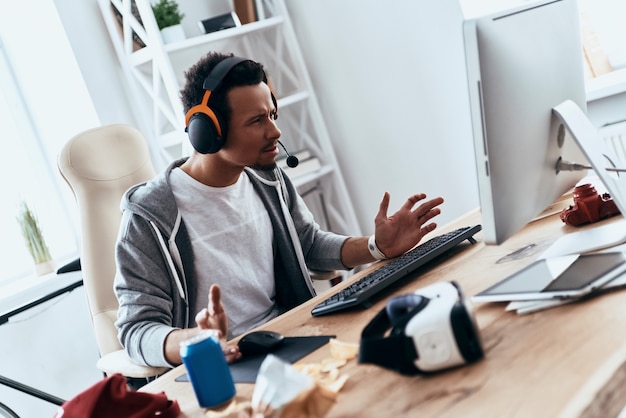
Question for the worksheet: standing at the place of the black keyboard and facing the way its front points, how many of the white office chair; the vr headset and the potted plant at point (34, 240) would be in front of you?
2

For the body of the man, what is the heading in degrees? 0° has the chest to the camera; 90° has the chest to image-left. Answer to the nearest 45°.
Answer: approximately 315°

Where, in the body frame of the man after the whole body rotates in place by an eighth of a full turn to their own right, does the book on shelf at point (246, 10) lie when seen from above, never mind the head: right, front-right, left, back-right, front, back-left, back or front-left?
back

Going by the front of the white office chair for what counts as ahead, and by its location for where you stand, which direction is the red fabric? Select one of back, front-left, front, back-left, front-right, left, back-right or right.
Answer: front-right

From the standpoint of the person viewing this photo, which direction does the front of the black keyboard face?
facing away from the viewer and to the left of the viewer

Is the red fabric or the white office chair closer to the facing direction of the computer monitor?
the white office chair

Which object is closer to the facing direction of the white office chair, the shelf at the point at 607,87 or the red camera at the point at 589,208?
the red camera

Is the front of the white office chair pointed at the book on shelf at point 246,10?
no

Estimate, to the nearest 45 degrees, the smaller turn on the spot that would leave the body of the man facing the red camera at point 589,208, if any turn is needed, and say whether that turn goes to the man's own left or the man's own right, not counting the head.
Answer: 0° — they already face it

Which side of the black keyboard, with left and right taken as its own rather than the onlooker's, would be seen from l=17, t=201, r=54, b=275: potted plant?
front

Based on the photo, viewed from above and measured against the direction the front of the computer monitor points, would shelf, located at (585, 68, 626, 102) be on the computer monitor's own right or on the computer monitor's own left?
on the computer monitor's own right

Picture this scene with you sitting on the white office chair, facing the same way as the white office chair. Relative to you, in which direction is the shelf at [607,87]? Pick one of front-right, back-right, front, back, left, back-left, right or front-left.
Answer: front-left

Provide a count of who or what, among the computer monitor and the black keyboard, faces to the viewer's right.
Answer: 0

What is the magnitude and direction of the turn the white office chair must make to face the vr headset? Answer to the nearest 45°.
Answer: approximately 45° to its right

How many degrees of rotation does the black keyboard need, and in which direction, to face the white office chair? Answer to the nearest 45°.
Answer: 0° — it already faces it

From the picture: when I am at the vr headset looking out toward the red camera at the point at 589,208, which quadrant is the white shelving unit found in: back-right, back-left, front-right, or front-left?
front-left

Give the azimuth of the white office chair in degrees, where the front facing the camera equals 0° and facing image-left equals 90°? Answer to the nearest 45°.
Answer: approximately 315°

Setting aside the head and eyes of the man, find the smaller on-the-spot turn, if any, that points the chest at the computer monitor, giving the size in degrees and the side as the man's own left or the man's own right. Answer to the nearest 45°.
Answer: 0° — they already face it

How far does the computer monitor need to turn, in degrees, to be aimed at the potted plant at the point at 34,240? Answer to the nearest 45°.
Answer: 0° — it already faces it
